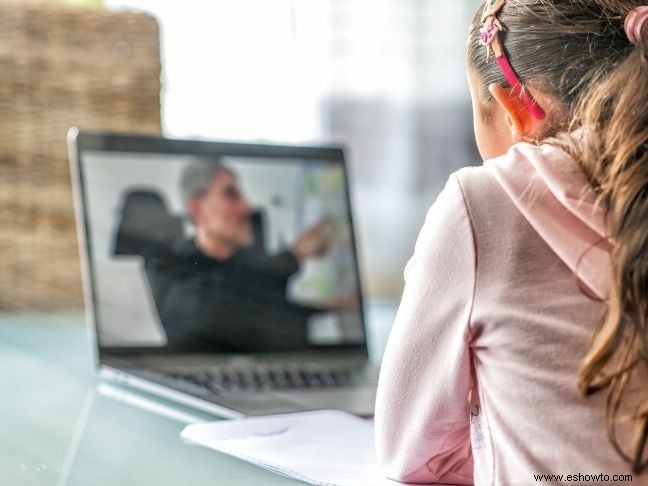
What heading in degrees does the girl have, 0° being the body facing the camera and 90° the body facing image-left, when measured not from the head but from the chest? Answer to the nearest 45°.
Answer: approximately 135°

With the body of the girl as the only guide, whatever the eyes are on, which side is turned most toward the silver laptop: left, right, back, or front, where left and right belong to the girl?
front

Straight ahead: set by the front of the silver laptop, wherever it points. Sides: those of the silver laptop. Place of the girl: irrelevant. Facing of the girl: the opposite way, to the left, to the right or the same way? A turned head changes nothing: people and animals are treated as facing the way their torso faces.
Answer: the opposite way

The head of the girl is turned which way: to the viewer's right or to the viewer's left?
to the viewer's left

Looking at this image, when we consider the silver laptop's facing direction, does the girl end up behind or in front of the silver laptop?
in front
